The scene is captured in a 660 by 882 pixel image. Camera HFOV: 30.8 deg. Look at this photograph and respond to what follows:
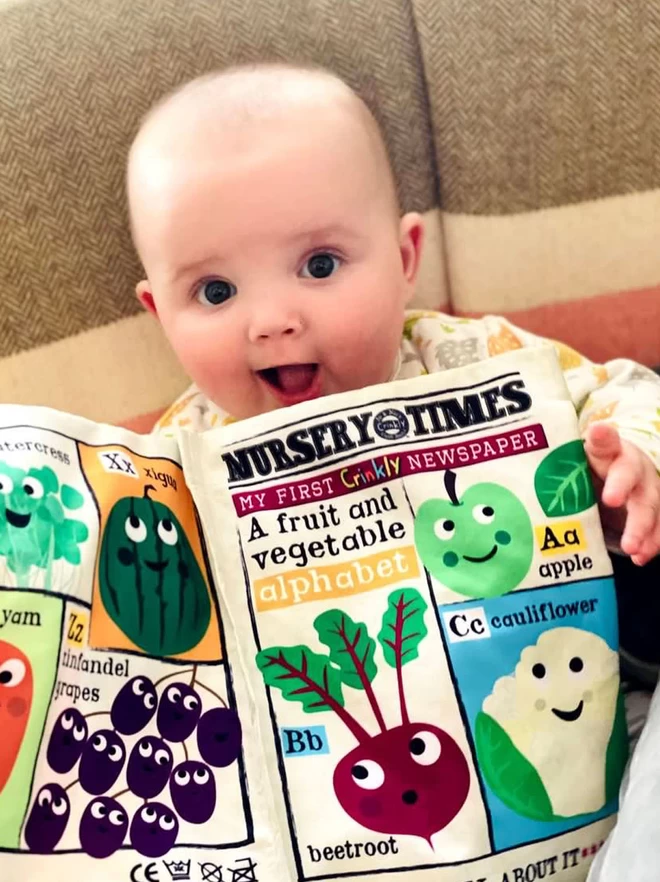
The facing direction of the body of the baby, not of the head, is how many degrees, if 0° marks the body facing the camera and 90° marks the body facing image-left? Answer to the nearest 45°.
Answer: approximately 0°
